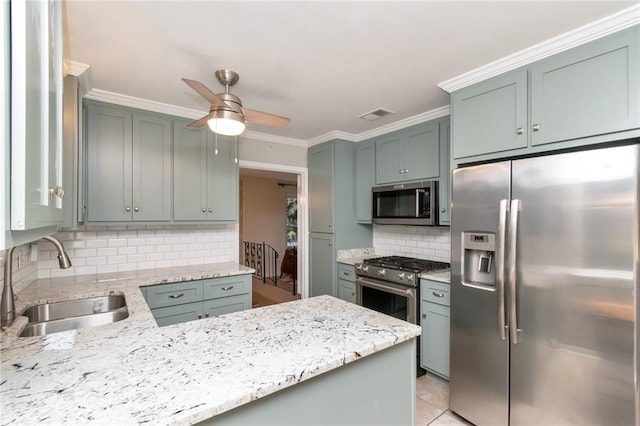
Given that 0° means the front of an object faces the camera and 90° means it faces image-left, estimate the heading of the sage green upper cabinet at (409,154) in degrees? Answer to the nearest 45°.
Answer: approximately 45°

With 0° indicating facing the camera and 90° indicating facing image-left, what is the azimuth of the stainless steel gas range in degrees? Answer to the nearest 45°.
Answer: approximately 45°

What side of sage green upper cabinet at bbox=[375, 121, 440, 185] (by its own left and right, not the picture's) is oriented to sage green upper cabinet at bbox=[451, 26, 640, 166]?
left

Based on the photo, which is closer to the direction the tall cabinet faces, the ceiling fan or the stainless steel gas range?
the ceiling fan

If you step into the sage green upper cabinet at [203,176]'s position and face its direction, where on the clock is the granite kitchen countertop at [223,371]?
The granite kitchen countertop is roughly at 12 o'clock from the sage green upper cabinet.
